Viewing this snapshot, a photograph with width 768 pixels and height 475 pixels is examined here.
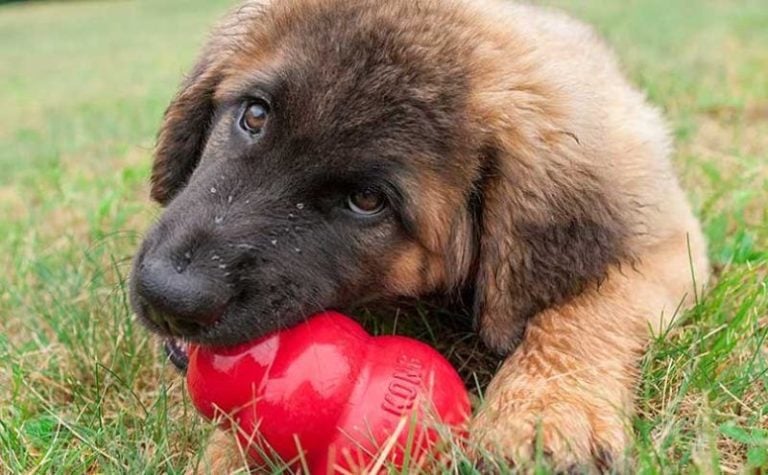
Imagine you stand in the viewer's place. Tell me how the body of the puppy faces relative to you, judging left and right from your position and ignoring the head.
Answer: facing the viewer and to the left of the viewer
